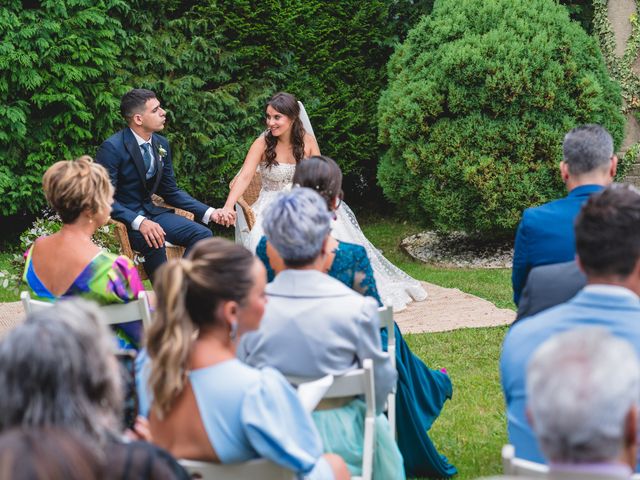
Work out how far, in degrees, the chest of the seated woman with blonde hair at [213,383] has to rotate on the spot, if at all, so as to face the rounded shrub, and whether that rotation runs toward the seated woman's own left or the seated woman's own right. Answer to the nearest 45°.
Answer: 0° — they already face it

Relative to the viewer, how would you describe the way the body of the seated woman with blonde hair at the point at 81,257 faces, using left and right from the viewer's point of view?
facing away from the viewer and to the right of the viewer

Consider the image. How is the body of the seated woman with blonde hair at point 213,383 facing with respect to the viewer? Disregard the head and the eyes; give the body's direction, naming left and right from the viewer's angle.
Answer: facing away from the viewer and to the right of the viewer

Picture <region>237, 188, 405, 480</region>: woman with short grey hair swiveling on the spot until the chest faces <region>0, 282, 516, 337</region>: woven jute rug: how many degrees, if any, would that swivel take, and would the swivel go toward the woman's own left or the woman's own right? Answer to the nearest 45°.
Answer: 0° — they already face it

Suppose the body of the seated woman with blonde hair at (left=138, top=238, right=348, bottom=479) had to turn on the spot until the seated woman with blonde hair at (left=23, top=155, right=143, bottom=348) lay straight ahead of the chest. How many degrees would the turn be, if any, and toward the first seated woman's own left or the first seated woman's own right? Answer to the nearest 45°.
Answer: approximately 45° to the first seated woman's own left

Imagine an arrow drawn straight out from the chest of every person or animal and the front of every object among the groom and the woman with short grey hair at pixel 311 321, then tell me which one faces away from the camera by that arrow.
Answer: the woman with short grey hair

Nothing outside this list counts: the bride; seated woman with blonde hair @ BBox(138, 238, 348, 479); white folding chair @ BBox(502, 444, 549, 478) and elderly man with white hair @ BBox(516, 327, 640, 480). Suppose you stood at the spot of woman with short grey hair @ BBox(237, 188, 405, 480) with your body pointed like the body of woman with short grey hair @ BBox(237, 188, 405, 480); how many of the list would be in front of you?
1

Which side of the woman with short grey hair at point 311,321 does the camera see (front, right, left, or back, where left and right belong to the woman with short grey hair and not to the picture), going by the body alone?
back

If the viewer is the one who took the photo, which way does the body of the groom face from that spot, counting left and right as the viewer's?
facing the viewer and to the right of the viewer

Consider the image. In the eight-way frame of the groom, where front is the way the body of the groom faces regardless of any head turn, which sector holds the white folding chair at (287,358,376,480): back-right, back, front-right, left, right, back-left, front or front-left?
front-right

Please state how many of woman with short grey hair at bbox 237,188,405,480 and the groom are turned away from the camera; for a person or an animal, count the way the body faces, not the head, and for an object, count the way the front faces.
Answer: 1

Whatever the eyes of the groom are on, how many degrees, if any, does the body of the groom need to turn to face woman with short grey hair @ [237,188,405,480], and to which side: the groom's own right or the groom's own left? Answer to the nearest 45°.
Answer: approximately 45° to the groom's own right

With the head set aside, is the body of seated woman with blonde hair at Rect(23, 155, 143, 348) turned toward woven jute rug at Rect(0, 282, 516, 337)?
yes

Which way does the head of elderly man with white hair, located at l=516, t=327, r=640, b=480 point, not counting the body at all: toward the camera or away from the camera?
away from the camera

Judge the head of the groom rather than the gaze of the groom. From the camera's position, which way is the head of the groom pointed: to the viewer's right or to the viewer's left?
to the viewer's right
